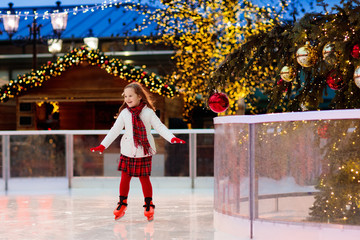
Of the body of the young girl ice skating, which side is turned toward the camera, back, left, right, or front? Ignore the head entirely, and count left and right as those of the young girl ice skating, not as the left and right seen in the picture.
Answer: front

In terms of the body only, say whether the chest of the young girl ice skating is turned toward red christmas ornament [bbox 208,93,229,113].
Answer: no

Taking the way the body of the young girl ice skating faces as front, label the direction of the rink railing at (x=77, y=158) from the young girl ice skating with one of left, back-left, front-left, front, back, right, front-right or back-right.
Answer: back

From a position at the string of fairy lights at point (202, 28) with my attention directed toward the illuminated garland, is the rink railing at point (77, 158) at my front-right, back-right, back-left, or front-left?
front-left

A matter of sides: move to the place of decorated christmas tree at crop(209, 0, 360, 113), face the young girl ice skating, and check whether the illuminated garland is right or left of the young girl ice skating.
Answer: right

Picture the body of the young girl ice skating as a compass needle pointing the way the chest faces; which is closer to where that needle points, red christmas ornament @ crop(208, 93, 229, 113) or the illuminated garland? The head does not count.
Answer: the red christmas ornament

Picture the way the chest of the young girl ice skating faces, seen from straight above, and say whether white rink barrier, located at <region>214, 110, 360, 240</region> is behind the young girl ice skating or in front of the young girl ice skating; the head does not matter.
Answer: in front

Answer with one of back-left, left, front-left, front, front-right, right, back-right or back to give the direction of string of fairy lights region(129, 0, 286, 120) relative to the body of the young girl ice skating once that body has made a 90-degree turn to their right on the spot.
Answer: right

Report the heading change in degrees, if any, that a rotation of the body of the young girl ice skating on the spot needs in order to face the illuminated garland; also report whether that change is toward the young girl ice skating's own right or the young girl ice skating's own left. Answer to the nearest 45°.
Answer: approximately 180°
